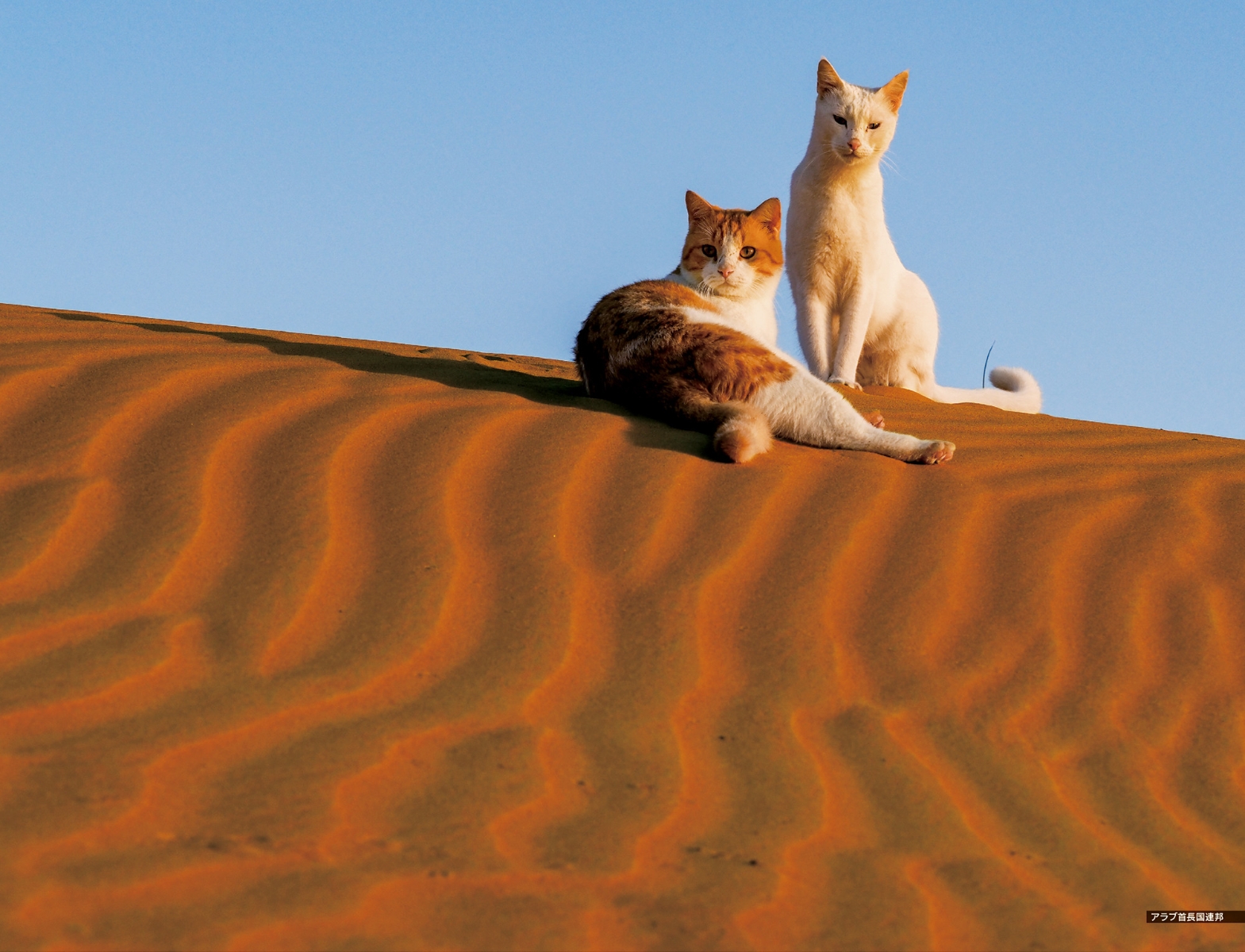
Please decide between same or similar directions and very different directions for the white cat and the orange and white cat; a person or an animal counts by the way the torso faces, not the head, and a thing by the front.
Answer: very different directions

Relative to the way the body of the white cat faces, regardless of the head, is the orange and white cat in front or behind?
in front
